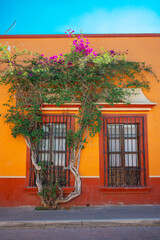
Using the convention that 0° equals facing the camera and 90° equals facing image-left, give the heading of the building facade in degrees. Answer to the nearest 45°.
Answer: approximately 0°
